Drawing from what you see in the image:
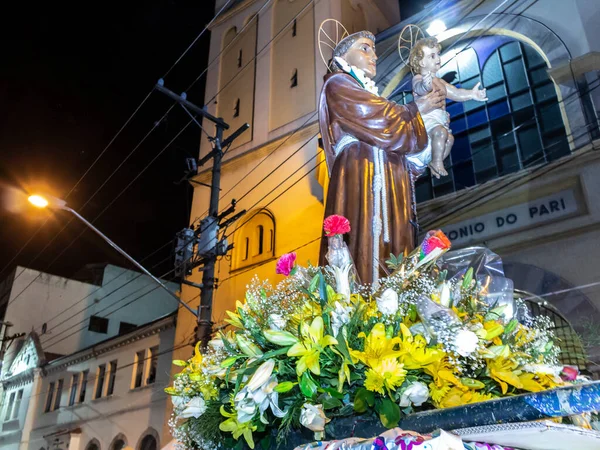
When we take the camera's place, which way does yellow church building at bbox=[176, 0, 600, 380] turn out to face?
facing the viewer and to the left of the viewer

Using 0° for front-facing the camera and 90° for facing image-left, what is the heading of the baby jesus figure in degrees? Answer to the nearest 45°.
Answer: approximately 315°

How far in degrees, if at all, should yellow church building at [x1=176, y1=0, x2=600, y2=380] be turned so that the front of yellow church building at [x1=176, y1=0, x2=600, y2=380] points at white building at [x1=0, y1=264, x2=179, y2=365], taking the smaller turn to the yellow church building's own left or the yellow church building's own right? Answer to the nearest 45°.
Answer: approximately 90° to the yellow church building's own right

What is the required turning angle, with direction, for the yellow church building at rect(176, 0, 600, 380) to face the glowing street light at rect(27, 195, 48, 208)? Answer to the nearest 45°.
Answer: approximately 45° to its right

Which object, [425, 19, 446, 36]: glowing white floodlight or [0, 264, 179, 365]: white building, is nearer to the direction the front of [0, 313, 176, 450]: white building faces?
the glowing white floodlight

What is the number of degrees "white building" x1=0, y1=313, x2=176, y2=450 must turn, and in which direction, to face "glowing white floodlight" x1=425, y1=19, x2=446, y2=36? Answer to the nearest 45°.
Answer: approximately 45° to its left

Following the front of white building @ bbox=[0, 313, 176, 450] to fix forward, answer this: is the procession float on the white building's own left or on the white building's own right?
on the white building's own left

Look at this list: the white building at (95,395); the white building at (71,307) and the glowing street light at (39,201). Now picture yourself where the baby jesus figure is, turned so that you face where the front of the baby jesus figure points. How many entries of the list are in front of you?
0
